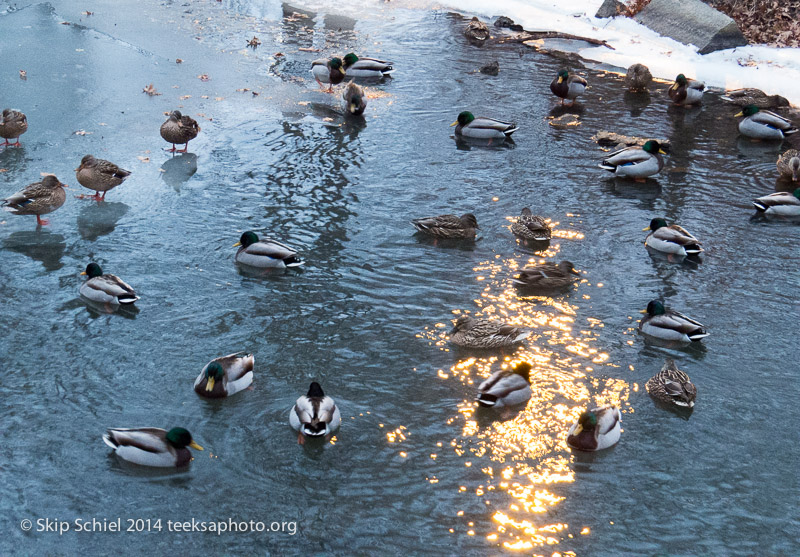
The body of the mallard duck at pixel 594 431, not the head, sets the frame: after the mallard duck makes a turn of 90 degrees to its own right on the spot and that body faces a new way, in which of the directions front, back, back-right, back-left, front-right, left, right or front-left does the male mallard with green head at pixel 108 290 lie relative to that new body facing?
front-left

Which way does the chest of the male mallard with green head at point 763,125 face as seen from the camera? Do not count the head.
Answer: to the viewer's left

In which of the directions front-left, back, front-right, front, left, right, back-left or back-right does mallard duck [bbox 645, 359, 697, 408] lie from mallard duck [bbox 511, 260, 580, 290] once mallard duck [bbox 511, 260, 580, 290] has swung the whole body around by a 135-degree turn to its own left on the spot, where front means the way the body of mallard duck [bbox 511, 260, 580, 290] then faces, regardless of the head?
back

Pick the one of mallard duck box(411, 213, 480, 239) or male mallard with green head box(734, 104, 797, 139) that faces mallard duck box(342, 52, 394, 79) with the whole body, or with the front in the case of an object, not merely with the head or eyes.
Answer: the male mallard with green head

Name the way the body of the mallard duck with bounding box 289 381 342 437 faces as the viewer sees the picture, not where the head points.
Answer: away from the camera

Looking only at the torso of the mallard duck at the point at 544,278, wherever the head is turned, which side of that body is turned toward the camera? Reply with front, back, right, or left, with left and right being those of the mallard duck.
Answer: right

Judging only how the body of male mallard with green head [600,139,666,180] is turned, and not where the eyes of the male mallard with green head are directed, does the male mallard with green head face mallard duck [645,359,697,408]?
no

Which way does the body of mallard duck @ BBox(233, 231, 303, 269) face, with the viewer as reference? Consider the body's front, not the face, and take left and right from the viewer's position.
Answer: facing to the left of the viewer

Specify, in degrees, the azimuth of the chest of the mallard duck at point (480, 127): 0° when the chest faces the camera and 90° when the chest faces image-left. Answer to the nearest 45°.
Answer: approximately 90°

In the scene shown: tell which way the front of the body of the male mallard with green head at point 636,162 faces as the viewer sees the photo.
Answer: to the viewer's right

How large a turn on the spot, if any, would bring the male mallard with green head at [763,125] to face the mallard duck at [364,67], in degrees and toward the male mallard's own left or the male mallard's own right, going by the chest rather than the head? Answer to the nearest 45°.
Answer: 0° — it already faces it

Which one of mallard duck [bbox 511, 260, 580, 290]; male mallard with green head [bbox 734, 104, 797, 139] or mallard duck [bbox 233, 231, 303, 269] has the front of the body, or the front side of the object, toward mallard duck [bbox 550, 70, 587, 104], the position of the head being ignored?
the male mallard with green head

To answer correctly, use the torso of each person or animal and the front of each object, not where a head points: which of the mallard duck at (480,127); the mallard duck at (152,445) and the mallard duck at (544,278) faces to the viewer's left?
the mallard duck at (480,127)

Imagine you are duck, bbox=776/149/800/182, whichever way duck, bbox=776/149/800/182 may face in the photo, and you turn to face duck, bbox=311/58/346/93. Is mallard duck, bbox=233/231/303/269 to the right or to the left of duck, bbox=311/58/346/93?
left

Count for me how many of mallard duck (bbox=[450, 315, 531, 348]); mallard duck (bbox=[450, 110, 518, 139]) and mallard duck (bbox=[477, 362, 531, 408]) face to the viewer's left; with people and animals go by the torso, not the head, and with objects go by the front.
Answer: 2

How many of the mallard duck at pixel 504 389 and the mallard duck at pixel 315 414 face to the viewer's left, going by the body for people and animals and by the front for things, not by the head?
0

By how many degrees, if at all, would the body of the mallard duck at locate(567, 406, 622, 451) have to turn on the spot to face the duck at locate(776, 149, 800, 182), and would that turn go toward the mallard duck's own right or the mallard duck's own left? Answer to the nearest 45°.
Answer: approximately 135° to the mallard duck's own right

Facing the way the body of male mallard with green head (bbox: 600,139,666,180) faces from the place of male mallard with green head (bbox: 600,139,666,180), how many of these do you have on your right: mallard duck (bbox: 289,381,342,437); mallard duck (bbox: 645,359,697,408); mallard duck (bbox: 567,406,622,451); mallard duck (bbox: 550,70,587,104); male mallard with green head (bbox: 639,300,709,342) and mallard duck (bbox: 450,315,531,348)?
5

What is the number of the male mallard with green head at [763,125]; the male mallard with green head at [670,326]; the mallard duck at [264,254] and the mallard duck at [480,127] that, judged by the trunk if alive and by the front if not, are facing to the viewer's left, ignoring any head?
4

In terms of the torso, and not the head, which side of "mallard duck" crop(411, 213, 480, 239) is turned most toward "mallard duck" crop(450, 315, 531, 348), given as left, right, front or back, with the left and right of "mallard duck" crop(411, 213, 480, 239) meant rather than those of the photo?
right

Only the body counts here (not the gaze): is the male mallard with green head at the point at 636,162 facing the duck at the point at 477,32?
no

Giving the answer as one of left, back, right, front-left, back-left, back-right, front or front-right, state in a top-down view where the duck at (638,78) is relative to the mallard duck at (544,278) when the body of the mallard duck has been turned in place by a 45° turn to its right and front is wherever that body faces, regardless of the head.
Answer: back-left
